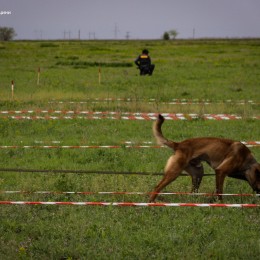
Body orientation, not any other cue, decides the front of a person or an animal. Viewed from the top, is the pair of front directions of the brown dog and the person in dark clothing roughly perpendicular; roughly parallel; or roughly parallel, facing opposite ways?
roughly perpendicular

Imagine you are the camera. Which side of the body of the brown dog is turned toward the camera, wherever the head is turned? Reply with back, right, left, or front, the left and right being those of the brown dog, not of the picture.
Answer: right

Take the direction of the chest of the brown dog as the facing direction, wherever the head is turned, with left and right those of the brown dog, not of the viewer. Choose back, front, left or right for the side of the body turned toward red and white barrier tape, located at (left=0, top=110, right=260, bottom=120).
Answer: left

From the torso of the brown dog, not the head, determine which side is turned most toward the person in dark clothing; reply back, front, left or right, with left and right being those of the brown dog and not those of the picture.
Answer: left
